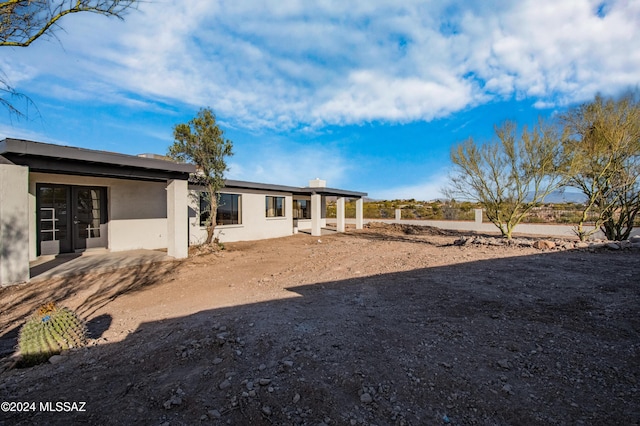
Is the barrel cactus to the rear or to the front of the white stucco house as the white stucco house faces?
to the front

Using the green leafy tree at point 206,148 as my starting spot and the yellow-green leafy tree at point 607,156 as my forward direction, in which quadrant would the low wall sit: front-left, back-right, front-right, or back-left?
front-left

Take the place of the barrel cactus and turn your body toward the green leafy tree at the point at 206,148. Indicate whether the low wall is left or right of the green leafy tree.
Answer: right

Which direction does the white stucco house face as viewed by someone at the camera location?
facing the viewer and to the right of the viewer

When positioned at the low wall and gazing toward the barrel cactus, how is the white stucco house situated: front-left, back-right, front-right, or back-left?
front-right

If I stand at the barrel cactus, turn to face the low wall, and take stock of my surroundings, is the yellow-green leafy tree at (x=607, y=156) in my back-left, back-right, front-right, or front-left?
front-right

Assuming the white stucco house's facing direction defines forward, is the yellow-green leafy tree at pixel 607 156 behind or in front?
in front

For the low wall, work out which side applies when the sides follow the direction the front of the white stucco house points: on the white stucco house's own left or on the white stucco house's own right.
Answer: on the white stucco house's own left
